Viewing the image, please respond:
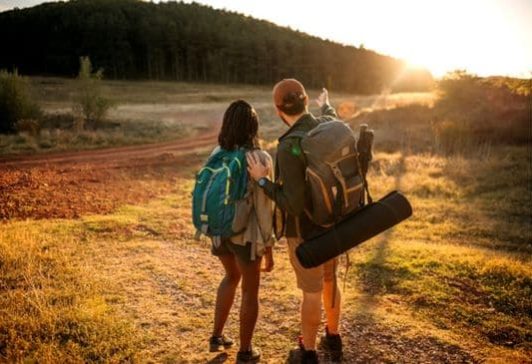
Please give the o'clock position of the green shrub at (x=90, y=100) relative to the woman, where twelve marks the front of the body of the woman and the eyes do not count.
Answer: The green shrub is roughly at 10 o'clock from the woman.

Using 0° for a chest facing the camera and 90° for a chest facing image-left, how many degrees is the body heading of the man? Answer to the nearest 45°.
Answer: approximately 135°

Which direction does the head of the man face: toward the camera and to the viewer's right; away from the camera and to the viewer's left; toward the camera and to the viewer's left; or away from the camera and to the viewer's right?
away from the camera and to the viewer's left

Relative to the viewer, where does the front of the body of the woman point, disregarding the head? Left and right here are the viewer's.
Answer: facing away from the viewer and to the right of the viewer
